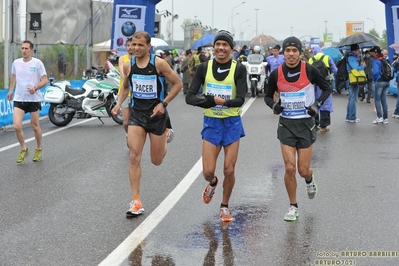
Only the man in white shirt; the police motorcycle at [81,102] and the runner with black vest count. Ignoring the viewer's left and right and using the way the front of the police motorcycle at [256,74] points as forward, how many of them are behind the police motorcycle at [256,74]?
0

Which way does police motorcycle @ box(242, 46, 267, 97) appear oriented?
toward the camera

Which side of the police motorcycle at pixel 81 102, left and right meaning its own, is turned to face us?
right

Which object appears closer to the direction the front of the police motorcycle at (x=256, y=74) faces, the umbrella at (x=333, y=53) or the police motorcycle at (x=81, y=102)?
the police motorcycle

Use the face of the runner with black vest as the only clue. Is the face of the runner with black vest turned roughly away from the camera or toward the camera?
toward the camera

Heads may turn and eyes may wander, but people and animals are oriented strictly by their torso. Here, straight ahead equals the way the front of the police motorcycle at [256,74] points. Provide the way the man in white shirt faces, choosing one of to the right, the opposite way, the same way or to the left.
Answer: the same way

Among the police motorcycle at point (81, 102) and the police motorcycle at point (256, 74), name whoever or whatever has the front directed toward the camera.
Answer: the police motorcycle at point (256, 74)

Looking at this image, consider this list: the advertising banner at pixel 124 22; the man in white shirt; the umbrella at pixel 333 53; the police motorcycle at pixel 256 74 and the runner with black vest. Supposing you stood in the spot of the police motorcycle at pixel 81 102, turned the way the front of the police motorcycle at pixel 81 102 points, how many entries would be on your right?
2

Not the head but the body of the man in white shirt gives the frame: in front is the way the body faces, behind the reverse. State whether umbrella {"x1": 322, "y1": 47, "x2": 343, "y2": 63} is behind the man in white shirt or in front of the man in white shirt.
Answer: behind

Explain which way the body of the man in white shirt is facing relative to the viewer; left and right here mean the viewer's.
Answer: facing the viewer
